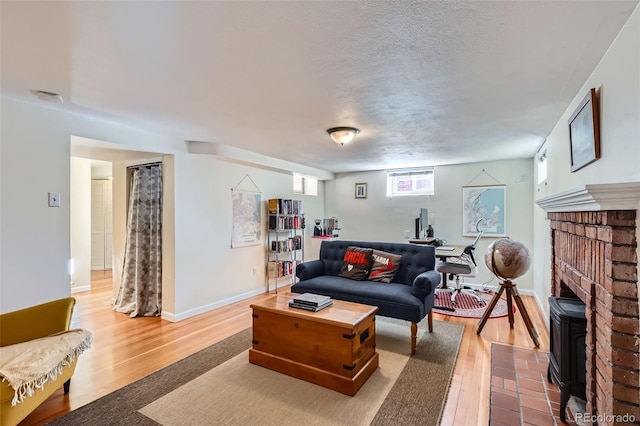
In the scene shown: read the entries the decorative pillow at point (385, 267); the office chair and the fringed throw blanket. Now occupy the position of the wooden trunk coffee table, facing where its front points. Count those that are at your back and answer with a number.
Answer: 2

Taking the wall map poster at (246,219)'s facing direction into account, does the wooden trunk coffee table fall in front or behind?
in front

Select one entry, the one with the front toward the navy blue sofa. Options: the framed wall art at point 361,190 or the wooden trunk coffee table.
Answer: the framed wall art

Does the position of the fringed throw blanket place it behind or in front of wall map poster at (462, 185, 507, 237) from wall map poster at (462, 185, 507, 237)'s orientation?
in front

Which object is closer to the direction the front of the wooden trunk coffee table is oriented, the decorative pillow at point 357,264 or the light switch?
the light switch

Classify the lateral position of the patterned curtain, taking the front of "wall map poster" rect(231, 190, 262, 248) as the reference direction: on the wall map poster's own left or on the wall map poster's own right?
on the wall map poster's own right

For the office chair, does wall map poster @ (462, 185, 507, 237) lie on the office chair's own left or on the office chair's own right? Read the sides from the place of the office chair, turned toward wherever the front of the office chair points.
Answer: on the office chair's own right

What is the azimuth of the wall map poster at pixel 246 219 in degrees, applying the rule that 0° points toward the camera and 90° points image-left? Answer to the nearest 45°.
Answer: approximately 315°

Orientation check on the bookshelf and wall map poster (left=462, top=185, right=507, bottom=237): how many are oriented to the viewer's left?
0

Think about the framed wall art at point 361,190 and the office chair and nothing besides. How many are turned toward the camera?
1
